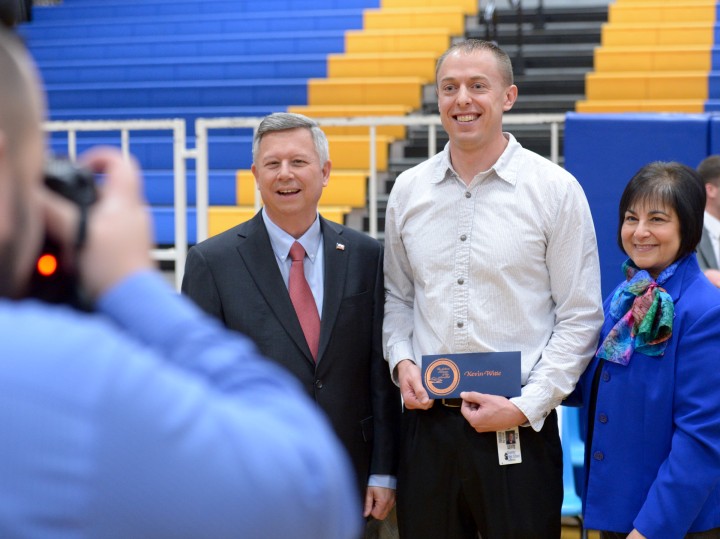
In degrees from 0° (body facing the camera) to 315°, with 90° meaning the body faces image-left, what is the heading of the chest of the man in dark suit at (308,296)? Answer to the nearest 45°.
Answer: approximately 0°

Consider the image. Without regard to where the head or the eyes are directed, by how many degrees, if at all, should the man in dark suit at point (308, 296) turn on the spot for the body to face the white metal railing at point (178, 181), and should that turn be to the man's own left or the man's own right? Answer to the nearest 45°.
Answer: approximately 180°

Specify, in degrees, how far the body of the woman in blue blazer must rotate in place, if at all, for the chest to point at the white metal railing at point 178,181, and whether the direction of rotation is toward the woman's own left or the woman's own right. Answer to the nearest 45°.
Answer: approximately 90° to the woman's own right

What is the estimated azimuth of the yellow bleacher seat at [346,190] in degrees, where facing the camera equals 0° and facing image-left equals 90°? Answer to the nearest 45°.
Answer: approximately 0°

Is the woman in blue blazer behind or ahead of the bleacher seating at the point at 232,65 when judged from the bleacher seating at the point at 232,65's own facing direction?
ahead

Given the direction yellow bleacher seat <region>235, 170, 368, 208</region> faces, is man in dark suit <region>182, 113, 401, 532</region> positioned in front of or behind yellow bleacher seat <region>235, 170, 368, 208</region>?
in front

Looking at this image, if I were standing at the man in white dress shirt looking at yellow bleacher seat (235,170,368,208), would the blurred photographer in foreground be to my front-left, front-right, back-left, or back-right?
back-left

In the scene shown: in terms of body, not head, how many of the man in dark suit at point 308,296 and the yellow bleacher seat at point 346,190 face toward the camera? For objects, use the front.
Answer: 2

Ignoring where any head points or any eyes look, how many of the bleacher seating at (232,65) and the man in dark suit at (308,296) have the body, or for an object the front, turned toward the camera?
2

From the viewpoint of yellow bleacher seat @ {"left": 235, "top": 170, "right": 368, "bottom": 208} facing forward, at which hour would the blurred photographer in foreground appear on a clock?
The blurred photographer in foreground is roughly at 12 o'clock from the yellow bleacher seat.
